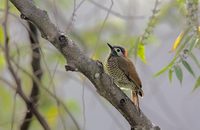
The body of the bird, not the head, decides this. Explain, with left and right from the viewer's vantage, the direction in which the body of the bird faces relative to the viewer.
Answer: facing to the left of the viewer

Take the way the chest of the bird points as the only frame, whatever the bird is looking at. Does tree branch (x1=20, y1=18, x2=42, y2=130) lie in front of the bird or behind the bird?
in front
